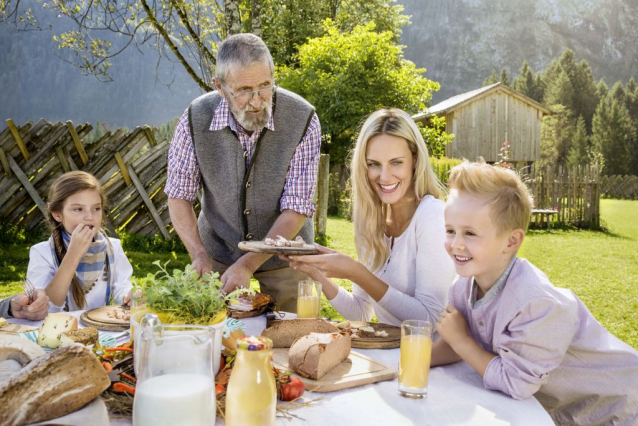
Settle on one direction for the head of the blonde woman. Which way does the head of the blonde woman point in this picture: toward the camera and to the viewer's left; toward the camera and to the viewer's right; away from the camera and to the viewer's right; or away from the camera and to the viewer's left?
toward the camera and to the viewer's left

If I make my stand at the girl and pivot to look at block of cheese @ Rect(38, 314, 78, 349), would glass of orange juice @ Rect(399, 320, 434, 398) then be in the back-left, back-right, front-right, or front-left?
front-left

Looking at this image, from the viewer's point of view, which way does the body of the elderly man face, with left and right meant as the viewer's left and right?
facing the viewer

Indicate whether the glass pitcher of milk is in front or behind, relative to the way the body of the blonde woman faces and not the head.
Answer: in front

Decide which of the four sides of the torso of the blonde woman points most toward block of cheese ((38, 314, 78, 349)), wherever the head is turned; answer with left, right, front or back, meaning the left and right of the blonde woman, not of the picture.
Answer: front

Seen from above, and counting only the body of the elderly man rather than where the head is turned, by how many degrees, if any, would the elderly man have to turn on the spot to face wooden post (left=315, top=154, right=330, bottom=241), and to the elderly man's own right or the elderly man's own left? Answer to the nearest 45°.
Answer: approximately 180°

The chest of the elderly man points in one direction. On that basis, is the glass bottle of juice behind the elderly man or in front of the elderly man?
in front

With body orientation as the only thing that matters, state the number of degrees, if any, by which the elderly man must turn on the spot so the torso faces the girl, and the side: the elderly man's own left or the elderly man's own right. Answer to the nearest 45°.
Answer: approximately 90° to the elderly man's own right

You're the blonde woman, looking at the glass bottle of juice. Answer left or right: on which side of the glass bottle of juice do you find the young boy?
left

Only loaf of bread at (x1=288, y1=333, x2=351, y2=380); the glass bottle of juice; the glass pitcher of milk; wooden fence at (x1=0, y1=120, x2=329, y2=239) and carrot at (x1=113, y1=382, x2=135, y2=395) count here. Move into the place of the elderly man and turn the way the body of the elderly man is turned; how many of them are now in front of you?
4

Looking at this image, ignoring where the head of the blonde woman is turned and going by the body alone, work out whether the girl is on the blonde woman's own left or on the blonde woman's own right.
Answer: on the blonde woman's own right

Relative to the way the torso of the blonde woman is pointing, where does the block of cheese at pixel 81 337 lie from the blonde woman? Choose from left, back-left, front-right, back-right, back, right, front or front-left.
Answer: front

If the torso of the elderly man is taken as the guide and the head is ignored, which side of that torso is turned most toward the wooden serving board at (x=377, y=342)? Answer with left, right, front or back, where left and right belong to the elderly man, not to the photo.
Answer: front

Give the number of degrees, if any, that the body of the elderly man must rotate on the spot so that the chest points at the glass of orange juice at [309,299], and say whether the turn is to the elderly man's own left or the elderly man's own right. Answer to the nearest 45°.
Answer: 0° — they already face it

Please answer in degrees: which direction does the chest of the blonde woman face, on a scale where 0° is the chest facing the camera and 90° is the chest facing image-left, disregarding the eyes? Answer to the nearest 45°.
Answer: approximately 45°
